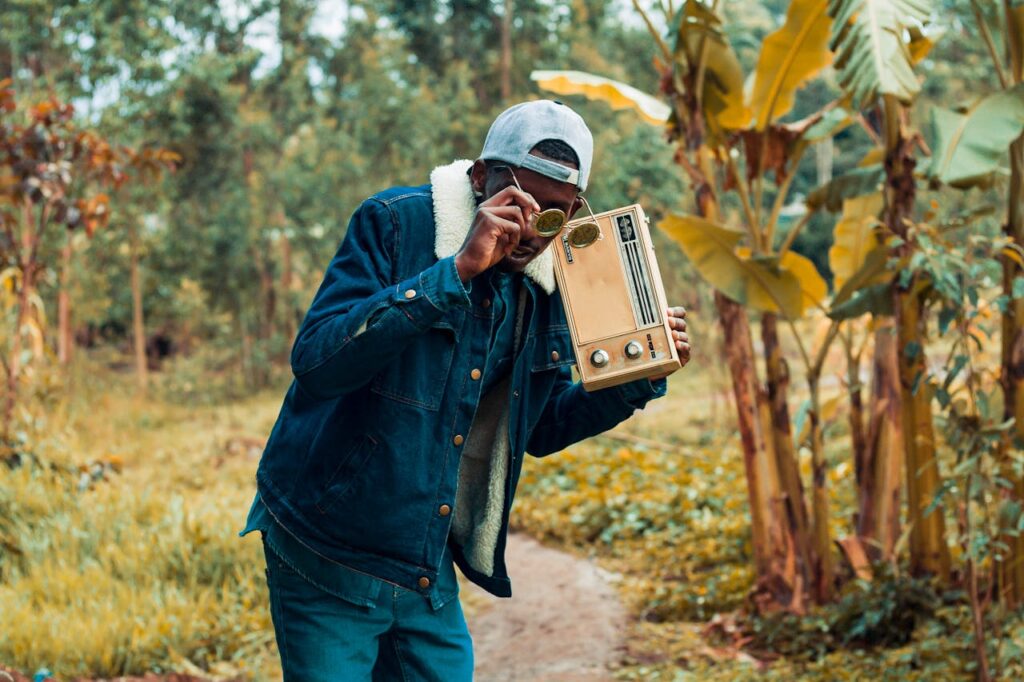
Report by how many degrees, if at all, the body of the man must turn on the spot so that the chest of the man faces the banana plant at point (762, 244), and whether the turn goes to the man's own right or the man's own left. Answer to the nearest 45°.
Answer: approximately 90° to the man's own left

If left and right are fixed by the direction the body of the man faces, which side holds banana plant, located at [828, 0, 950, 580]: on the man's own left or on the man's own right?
on the man's own left

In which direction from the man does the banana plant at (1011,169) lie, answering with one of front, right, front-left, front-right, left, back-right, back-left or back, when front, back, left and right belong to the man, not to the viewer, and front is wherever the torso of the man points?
left
